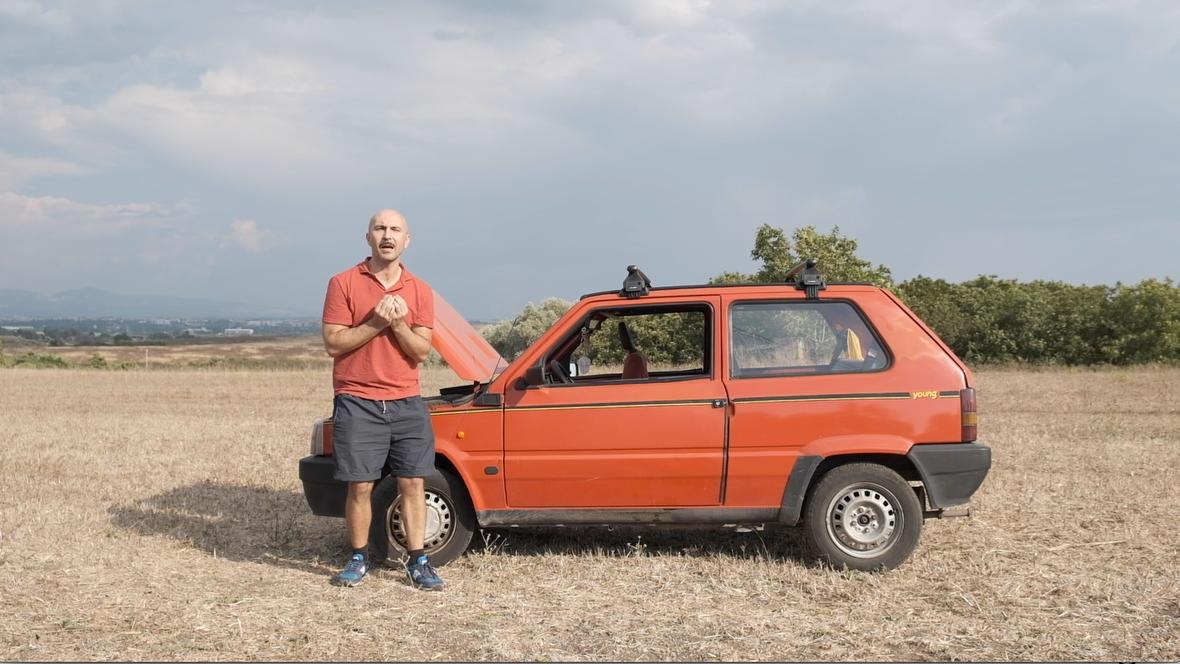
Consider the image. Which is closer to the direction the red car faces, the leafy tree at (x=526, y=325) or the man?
the man

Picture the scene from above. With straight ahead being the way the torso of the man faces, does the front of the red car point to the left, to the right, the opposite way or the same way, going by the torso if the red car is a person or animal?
to the right

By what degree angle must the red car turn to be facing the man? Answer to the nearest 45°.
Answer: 0° — it already faces them

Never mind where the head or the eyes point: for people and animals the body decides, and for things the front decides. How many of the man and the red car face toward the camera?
1

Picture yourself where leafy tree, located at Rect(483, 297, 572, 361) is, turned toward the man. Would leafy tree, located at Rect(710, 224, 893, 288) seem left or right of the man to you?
left

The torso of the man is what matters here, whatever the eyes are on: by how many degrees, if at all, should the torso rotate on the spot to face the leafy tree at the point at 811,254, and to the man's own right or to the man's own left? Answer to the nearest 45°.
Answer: approximately 135° to the man's own left

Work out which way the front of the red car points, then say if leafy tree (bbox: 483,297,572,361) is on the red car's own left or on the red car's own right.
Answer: on the red car's own right

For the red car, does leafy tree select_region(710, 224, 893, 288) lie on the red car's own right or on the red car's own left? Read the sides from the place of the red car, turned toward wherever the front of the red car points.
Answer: on the red car's own right

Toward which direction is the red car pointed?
to the viewer's left

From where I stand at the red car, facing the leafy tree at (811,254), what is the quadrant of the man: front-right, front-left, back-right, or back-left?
back-left

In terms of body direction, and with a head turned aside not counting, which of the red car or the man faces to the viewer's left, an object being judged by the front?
the red car

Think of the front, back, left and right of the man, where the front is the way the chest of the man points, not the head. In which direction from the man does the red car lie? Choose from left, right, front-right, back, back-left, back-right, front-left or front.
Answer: left

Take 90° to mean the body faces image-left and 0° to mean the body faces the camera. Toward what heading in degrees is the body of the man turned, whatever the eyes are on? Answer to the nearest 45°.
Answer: approximately 0°
